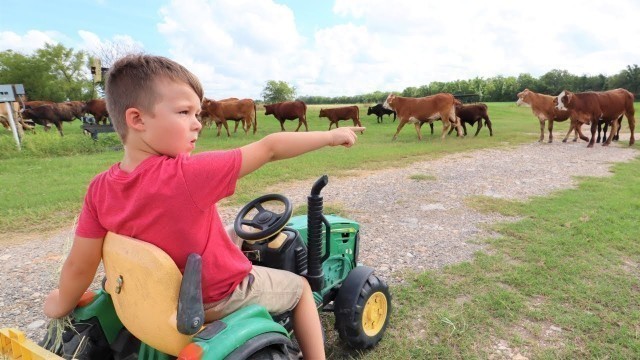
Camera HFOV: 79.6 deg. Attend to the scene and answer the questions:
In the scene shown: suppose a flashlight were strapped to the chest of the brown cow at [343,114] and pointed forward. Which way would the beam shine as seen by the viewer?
to the viewer's left

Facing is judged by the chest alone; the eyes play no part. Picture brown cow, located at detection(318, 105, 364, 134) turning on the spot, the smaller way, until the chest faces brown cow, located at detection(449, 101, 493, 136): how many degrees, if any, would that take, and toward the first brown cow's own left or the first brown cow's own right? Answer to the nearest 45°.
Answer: approximately 135° to the first brown cow's own left

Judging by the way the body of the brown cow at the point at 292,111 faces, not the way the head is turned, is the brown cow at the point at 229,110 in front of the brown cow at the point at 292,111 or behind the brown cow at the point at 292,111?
in front

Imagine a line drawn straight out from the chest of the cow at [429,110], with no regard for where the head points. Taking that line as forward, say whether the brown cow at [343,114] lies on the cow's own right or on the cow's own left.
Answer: on the cow's own right

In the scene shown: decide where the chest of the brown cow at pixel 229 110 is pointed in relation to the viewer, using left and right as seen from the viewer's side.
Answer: facing to the left of the viewer

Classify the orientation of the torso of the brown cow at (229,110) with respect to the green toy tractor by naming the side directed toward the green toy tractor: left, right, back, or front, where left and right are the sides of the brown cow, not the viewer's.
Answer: left

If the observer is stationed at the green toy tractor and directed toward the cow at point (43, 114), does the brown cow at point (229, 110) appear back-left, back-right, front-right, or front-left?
front-right

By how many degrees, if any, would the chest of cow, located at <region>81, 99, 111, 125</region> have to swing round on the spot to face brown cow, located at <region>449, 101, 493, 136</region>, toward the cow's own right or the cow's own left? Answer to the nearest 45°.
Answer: approximately 135° to the cow's own left

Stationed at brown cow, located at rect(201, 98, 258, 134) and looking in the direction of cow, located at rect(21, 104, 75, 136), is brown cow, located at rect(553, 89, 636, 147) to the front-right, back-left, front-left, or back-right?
back-left

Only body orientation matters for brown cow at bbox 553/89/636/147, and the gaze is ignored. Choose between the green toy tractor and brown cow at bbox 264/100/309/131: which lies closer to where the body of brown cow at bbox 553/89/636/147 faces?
the brown cow

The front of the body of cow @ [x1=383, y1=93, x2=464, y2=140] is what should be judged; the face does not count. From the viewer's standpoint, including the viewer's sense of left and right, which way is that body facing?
facing to the left of the viewer

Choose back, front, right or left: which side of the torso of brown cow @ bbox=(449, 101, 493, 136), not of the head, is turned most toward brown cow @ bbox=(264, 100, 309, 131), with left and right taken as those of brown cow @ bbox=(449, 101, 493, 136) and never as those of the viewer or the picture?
front

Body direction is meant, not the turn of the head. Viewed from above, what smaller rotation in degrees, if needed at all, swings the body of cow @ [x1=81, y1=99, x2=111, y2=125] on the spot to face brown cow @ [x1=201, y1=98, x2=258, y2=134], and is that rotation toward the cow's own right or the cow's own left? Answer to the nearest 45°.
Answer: approximately 135° to the cow's own left

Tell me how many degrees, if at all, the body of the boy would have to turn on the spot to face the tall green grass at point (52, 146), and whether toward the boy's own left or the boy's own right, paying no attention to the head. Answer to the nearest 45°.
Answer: approximately 45° to the boy's own left

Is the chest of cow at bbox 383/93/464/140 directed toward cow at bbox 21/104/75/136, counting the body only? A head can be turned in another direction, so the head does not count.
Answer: yes

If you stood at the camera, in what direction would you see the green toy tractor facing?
facing away from the viewer and to the right of the viewer

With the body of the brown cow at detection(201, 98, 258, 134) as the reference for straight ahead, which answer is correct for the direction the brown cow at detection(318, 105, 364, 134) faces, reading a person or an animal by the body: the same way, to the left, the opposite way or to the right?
the same way
